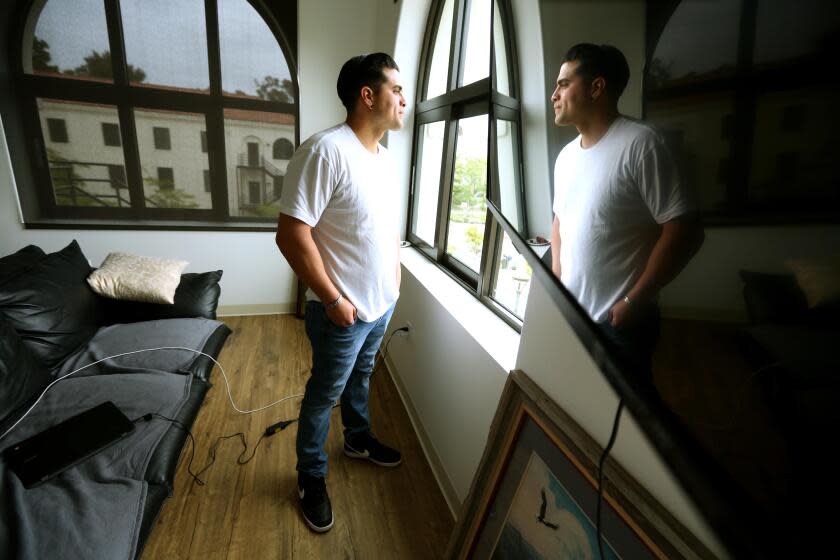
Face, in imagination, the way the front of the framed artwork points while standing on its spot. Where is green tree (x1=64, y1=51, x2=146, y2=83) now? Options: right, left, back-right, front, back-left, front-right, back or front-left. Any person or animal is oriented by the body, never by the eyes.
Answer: front-right

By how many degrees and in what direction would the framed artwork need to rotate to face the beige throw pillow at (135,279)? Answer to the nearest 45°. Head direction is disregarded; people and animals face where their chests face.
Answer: approximately 45° to its right

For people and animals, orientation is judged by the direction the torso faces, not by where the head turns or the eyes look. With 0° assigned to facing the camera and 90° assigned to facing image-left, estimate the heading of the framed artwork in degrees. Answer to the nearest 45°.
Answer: approximately 45°

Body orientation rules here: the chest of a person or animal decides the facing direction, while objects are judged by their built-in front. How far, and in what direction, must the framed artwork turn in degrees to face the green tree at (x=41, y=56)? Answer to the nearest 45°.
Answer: approximately 45° to its right

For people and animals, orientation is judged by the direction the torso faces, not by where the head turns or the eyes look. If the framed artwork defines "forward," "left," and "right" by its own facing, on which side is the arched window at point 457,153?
on its right

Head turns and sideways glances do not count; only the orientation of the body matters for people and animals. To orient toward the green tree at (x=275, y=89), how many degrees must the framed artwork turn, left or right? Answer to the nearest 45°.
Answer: approximately 90° to its right

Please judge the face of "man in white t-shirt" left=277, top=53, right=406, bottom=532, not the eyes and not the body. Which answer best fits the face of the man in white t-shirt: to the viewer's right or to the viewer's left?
to the viewer's right

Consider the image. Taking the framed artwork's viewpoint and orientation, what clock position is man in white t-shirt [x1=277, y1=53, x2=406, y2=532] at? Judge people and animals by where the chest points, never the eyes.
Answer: The man in white t-shirt is roughly at 2 o'clock from the framed artwork.

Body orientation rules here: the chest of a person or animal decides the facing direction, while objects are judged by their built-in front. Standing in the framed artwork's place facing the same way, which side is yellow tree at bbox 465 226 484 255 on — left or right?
on its right

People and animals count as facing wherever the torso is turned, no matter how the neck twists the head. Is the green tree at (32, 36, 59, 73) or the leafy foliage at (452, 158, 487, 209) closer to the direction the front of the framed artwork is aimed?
the green tree
